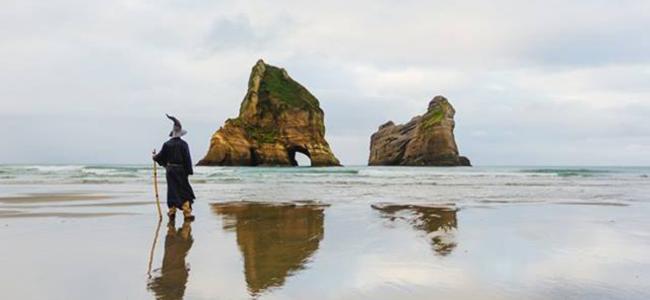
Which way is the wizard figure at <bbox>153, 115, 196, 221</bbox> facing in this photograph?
away from the camera
